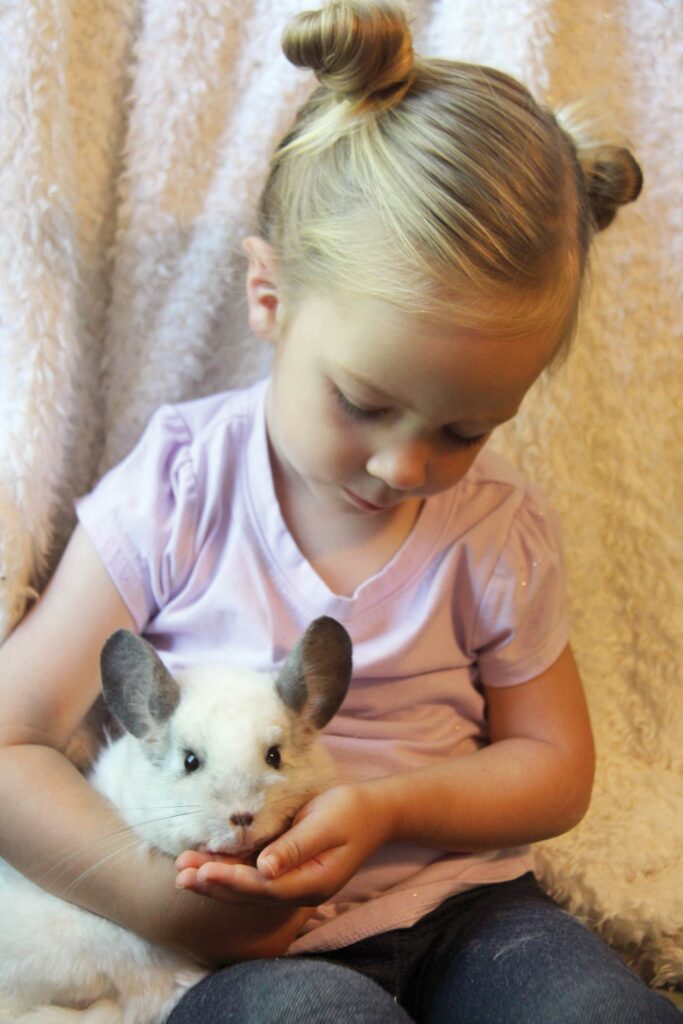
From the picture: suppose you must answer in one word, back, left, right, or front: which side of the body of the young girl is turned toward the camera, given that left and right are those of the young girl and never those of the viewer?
front
